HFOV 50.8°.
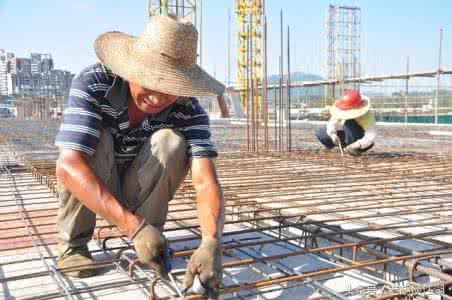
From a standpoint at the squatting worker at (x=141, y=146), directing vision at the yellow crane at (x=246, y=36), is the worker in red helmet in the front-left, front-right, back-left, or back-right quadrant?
front-right

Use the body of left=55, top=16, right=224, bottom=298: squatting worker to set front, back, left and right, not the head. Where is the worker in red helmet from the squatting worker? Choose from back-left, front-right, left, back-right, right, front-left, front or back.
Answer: left

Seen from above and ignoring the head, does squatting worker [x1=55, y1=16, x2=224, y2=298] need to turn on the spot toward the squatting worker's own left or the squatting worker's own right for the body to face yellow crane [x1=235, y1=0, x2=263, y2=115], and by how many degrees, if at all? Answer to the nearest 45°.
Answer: approximately 135° to the squatting worker's own left

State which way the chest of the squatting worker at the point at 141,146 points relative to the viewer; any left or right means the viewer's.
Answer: facing the viewer and to the right of the viewer

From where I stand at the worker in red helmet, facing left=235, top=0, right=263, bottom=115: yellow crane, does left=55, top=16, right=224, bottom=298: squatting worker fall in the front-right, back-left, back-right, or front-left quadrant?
back-left

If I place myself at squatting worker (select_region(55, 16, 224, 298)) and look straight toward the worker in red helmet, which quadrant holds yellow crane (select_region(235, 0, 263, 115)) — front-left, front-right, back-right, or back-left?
front-left

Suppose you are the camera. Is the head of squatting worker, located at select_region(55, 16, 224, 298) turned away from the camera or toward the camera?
toward the camera
